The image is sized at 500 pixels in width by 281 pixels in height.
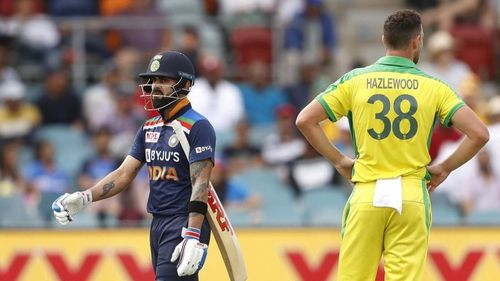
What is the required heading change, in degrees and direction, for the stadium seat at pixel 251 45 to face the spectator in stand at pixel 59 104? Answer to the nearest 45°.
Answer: approximately 90° to its right

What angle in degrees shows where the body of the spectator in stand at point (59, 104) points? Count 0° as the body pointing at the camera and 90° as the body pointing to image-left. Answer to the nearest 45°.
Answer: approximately 0°

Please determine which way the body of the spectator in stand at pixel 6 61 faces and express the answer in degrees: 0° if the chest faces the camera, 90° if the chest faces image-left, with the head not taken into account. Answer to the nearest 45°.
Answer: approximately 0°
